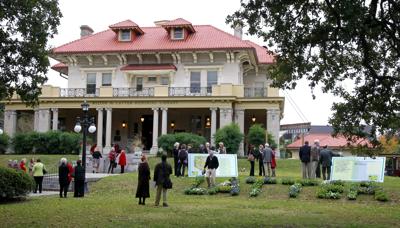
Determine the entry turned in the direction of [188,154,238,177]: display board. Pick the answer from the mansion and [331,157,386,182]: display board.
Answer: the mansion

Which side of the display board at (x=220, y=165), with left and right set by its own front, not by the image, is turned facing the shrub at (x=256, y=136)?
back

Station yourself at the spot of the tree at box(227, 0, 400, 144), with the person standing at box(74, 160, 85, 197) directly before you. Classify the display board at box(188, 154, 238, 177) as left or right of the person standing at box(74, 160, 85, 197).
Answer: right

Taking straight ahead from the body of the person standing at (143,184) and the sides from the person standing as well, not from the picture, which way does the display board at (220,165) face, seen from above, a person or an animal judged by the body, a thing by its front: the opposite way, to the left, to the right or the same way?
the opposite way

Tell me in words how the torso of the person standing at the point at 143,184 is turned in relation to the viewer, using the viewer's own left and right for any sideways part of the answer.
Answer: facing away from the viewer

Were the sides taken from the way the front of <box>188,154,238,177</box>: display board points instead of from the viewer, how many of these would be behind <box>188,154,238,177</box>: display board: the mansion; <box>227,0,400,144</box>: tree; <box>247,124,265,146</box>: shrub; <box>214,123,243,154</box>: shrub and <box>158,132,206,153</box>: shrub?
4

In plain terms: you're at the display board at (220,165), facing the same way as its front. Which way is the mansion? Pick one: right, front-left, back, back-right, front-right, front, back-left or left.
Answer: back

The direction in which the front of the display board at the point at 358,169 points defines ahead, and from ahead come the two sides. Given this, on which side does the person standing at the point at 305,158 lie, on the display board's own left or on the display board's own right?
on the display board's own right

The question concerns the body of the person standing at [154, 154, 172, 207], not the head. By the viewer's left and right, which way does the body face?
facing away from the viewer

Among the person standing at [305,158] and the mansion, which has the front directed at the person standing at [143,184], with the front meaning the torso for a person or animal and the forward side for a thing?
the mansion

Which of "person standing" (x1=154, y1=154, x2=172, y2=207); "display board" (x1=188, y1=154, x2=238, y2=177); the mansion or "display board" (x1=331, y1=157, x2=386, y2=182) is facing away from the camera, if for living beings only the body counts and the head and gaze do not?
the person standing
